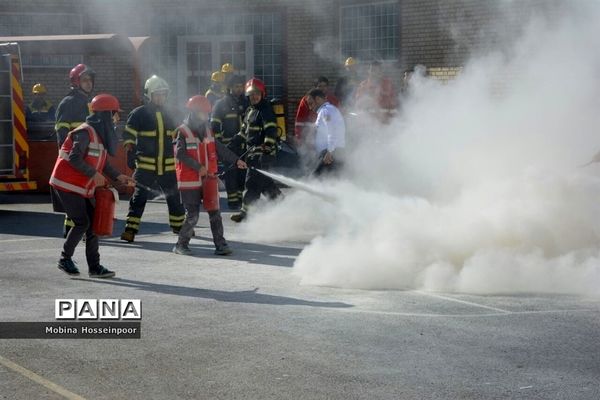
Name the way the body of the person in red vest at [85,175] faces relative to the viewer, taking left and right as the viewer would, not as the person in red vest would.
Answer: facing to the right of the viewer

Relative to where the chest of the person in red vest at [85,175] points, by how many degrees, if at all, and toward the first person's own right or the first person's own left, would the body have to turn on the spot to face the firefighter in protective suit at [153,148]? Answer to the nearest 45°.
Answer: approximately 90° to the first person's own left

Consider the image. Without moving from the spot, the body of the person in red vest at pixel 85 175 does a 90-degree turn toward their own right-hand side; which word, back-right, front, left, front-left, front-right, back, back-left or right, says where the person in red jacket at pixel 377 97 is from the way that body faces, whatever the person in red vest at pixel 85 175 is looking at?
back-left

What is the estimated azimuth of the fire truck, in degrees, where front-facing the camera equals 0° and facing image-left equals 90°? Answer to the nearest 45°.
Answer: approximately 180°

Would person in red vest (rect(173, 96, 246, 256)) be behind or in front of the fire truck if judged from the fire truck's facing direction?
behind

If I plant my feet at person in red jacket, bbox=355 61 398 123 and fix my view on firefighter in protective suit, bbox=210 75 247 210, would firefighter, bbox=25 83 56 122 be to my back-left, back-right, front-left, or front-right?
front-right

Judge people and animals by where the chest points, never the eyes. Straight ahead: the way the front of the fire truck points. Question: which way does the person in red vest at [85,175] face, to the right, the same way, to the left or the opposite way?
to the right
